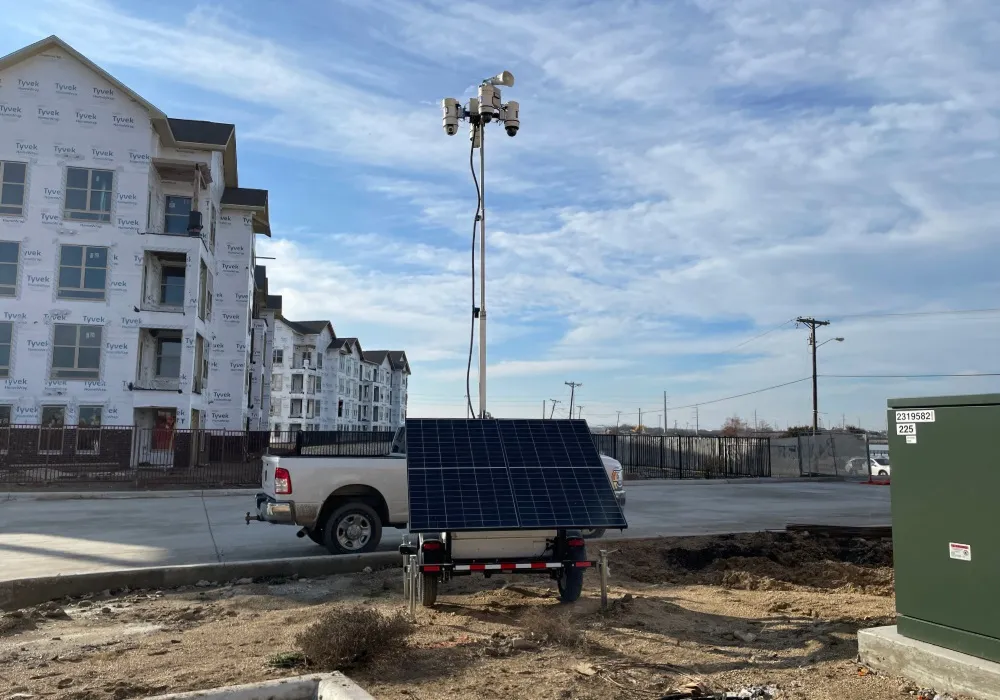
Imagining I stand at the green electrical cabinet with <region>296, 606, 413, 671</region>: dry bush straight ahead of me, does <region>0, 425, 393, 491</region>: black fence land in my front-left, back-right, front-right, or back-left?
front-right

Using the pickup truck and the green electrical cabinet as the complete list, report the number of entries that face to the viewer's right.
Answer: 1

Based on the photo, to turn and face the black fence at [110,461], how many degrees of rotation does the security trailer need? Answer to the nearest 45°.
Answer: approximately 45° to its left

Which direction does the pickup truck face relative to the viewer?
to the viewer's right

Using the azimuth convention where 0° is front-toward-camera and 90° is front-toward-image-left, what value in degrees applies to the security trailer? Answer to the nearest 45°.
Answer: approximately 180°

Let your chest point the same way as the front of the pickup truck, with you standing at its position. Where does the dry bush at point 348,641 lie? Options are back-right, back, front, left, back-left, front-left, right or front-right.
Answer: right

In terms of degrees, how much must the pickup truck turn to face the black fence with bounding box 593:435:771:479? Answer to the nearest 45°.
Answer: approximately 45° to its left

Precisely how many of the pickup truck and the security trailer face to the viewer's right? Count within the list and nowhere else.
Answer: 1

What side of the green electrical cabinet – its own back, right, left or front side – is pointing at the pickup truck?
right

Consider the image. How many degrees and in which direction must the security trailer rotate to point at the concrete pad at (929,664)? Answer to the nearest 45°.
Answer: approximately 135° to its right

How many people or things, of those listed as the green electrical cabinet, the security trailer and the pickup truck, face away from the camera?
1

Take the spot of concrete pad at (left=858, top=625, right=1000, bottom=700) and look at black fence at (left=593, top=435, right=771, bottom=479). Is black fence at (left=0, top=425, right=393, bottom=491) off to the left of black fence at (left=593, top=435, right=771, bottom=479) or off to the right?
left

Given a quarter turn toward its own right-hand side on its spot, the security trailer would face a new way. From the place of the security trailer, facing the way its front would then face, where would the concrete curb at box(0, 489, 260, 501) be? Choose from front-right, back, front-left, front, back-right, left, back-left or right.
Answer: back-left

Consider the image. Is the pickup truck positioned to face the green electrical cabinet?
no

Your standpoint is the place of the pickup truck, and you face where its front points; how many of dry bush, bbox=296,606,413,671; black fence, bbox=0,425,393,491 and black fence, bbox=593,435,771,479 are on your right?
1

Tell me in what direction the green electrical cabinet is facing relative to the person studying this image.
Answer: facing the viewer and to the left of the viewer

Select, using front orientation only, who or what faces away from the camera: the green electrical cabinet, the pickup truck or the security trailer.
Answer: the security trailer

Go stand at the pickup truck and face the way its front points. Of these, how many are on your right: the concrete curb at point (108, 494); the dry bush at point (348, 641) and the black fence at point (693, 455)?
1
